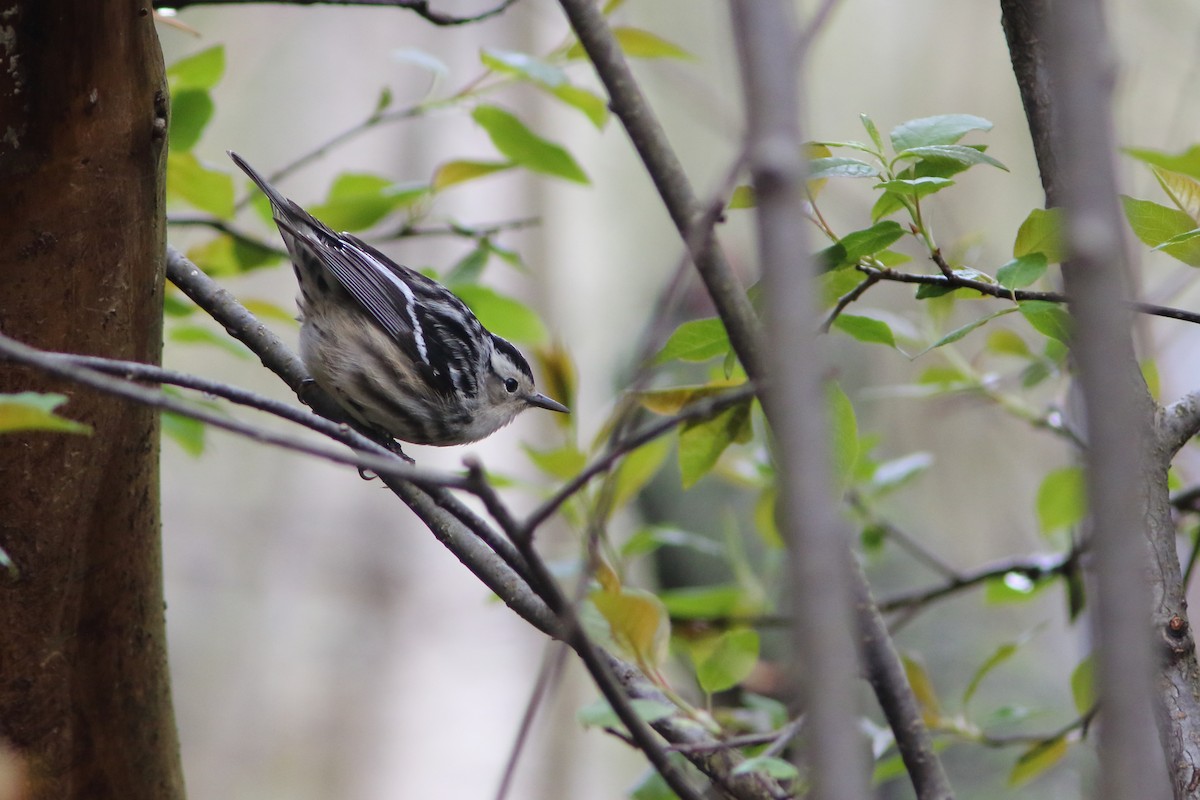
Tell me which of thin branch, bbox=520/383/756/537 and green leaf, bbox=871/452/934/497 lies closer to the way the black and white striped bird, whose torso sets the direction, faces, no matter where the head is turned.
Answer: the green leaf

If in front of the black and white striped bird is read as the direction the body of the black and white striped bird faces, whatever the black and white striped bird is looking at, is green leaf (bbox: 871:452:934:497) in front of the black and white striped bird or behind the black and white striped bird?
in front

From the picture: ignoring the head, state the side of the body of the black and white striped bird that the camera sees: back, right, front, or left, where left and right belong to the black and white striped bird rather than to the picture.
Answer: right

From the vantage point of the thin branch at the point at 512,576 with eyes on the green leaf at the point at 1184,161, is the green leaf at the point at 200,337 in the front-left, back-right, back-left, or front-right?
back-left
